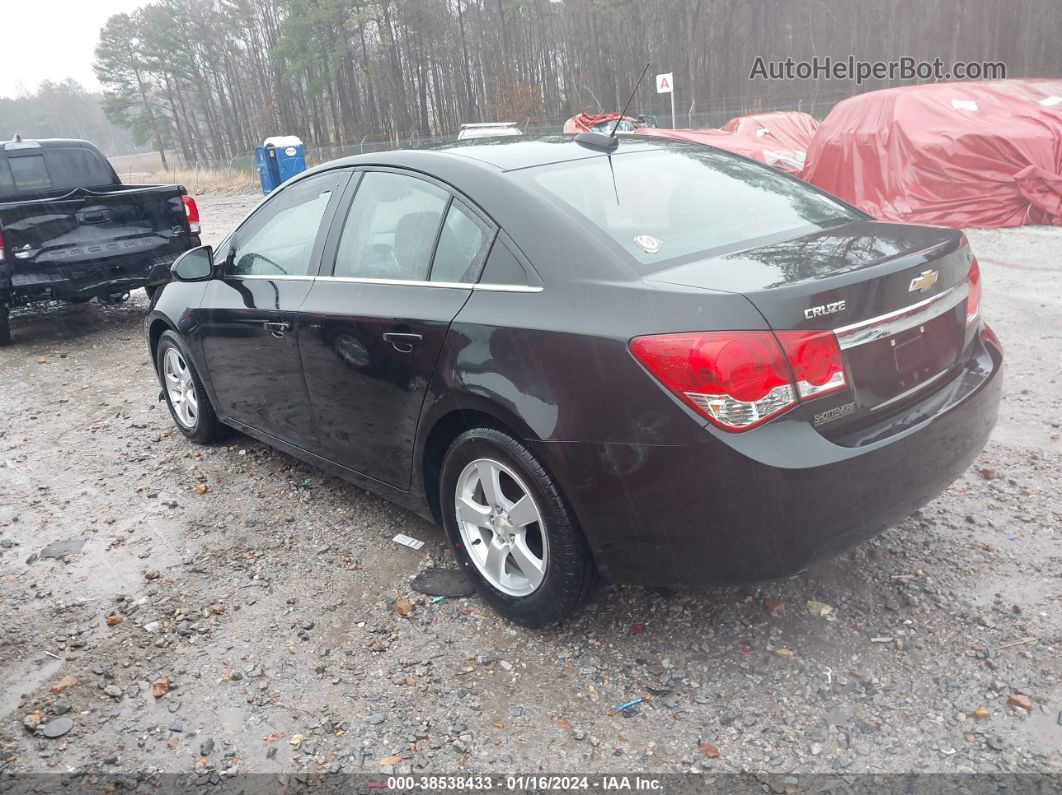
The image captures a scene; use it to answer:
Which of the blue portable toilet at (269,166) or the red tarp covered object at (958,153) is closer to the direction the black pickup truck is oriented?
the blue portable toilet

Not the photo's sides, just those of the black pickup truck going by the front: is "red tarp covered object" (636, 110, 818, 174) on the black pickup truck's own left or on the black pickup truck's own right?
on the black pickup truck's own right

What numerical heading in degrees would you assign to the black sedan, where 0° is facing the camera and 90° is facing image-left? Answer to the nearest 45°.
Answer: approximately 135°

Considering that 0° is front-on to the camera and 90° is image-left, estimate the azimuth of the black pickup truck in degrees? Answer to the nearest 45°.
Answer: approximately 135°

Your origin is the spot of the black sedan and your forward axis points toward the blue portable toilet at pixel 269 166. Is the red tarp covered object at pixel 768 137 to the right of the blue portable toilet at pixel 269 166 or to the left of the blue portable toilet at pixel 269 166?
right

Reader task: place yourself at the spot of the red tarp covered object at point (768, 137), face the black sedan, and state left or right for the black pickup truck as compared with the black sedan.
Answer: right

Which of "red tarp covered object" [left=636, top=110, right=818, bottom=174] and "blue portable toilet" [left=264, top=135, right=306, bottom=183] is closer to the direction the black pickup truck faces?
the blue portable toilet

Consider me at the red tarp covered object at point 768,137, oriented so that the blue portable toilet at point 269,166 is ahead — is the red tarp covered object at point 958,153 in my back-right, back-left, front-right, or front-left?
back-left

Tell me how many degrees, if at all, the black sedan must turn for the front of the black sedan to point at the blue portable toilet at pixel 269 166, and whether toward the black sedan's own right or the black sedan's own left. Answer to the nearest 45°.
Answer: approximately 45° to the black sedan's own right

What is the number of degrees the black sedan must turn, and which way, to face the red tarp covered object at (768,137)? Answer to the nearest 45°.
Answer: approximately 45° to its right
